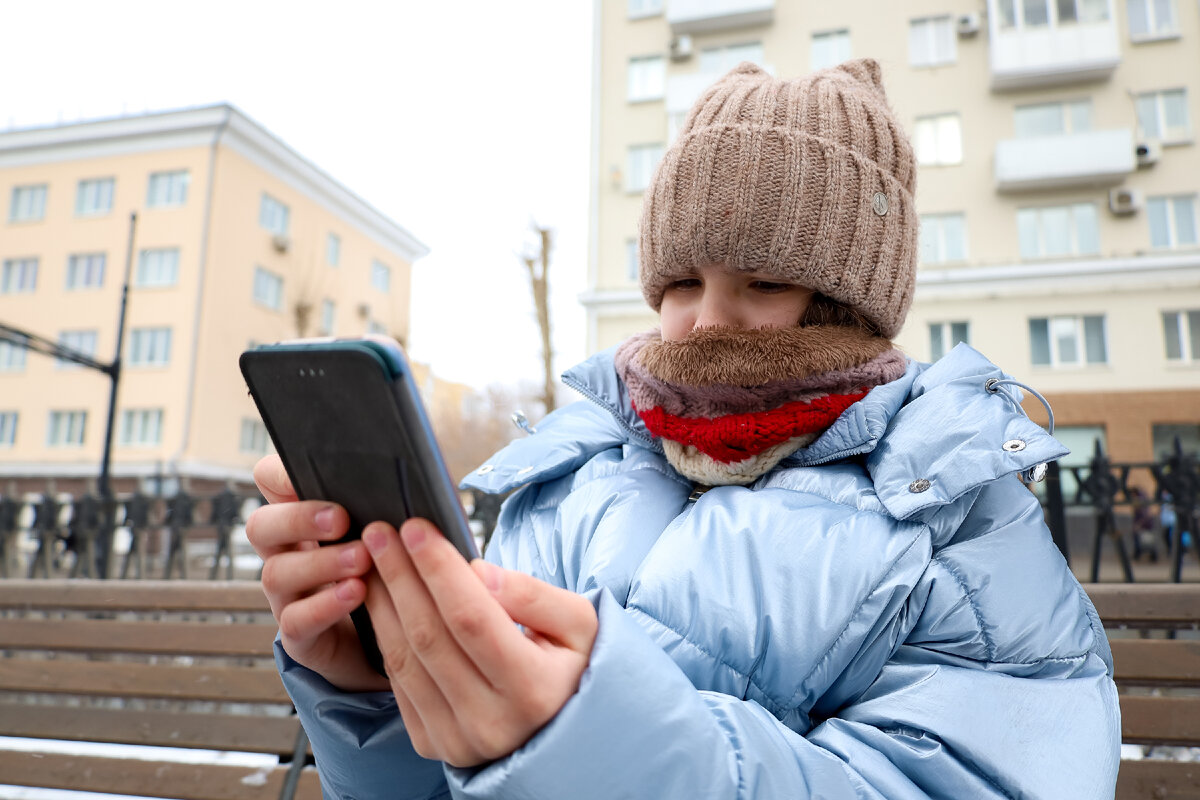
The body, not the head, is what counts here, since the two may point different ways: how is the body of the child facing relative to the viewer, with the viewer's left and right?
facing the viewer and to the left of the viewer

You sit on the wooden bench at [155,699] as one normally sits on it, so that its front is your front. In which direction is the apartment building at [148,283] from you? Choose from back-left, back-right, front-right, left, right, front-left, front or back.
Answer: back

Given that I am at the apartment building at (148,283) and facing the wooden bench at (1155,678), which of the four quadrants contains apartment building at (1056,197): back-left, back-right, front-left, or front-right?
front-left

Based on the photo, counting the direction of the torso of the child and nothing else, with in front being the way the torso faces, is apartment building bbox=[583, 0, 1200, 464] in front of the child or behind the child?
behind

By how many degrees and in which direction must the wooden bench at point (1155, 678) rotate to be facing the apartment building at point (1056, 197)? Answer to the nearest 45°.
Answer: approximately 180°

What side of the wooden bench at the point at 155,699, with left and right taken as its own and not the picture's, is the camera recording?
front

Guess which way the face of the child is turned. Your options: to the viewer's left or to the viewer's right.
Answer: to the viewer's left

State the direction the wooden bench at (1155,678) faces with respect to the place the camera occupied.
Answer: facing the viewer
